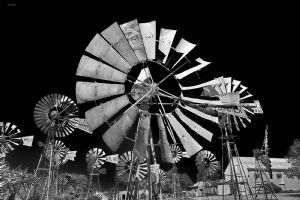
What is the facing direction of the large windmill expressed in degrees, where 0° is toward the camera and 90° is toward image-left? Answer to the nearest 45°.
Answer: approximately 45°

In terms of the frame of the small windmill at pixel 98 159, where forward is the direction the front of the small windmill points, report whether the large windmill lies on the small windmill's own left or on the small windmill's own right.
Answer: on the small windmill's own left

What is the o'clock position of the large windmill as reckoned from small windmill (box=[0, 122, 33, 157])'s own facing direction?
The large windmill is roughly at 10 o'clock from the small windmill.

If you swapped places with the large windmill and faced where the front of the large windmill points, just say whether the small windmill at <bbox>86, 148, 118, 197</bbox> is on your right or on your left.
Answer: on your right

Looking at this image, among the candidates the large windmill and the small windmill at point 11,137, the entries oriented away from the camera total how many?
0

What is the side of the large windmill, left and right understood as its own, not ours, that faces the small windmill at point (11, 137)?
right
